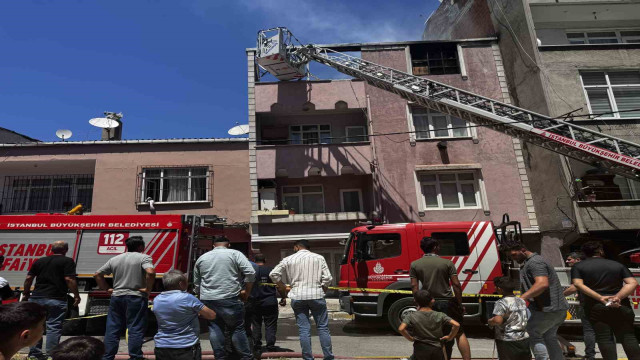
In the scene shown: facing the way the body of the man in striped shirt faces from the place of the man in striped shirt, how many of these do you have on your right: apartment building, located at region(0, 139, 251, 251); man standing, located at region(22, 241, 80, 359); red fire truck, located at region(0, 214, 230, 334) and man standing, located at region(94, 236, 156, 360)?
0

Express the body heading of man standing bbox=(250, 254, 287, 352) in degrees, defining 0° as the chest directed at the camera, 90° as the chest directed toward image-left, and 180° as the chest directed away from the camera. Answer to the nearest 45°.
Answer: approximately 180°

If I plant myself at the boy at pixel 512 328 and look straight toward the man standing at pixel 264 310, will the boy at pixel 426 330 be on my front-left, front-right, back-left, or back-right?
front-left

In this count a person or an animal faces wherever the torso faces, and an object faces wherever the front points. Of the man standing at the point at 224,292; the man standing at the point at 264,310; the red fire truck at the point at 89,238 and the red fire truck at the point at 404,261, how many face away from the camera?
2

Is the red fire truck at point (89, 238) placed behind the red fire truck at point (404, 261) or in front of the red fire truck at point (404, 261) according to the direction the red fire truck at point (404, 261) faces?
in front

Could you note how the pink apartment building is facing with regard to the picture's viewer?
facing the viewer

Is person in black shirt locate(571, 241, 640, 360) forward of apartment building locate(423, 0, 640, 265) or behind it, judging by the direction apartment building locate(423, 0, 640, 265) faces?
forward

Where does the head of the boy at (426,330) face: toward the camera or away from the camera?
away from the camera

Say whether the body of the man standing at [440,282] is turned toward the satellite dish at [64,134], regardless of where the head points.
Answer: no

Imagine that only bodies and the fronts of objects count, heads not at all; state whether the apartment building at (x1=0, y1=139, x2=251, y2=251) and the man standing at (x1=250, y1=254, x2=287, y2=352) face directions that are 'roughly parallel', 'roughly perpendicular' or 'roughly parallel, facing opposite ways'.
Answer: roughly parallel, facing opposite ways

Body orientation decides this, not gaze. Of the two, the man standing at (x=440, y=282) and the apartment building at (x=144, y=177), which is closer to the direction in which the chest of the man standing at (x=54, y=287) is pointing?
the apartment building

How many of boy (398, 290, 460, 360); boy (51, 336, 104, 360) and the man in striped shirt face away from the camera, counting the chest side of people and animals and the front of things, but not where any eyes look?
3

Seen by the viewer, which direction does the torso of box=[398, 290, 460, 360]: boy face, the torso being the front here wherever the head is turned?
away from the camera

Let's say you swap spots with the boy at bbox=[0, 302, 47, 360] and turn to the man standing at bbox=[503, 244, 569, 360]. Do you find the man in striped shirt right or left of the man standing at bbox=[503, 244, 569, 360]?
left

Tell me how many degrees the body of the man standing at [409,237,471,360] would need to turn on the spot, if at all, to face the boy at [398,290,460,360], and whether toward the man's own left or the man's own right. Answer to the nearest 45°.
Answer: approximately 180°

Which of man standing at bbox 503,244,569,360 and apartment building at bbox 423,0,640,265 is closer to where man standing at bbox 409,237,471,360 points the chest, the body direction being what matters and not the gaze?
the apartment building

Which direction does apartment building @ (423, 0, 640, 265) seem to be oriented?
toward the camera

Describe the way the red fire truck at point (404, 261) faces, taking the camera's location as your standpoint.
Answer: facing to the left of the viewer
